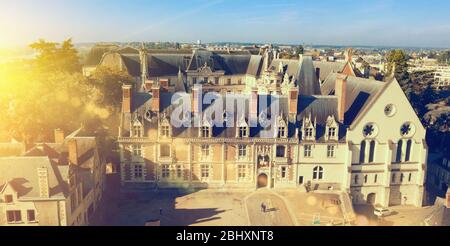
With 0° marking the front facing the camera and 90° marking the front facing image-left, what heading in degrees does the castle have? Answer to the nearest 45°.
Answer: approximately 0°
